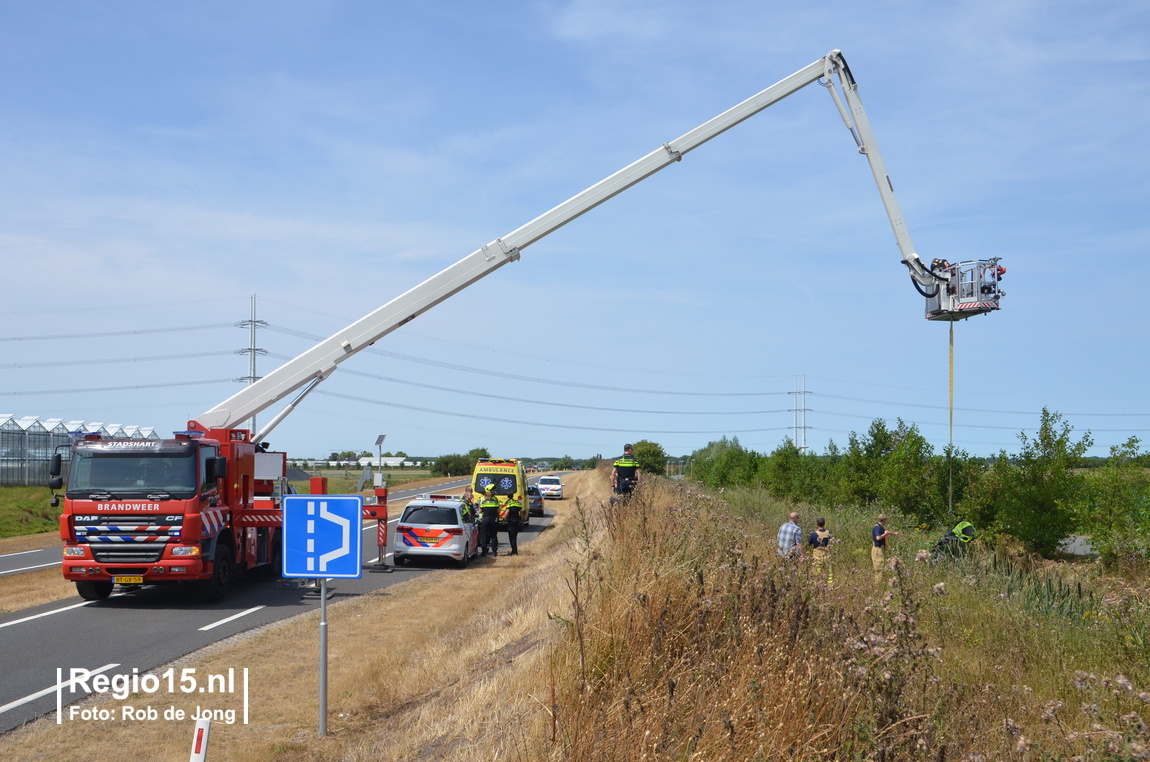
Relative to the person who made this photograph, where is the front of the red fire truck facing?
facing the viewer and to the left of the viewer

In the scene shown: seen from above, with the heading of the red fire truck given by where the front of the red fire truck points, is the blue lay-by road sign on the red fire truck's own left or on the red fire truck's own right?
on the red fire truck's own left

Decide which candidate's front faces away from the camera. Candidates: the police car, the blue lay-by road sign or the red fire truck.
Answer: the police car

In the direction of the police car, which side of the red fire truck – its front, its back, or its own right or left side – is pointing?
back

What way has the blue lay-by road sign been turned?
toward the camera

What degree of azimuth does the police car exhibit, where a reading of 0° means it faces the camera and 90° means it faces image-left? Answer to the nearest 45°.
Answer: approximately 180°

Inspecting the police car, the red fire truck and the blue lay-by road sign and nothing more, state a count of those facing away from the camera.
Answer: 1
